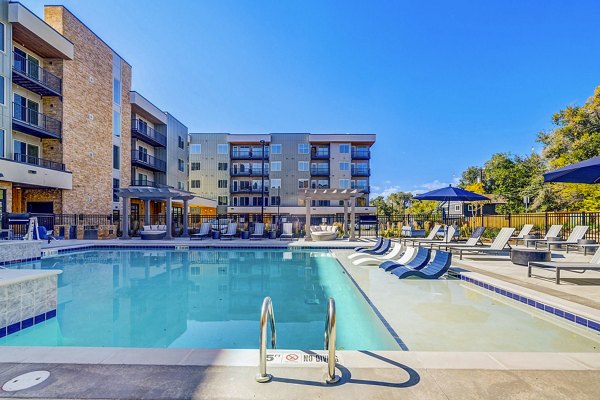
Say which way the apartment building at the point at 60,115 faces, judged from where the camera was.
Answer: facing the viewer and to the right of the viewer

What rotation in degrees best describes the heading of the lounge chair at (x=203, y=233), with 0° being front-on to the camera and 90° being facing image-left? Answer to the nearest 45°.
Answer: approximately 45°

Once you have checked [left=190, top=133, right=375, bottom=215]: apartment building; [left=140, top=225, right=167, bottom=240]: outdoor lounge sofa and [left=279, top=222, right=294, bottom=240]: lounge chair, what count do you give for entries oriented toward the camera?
3

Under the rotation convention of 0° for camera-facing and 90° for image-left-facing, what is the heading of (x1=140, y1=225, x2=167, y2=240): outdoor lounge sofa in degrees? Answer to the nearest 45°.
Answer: approximately 0°

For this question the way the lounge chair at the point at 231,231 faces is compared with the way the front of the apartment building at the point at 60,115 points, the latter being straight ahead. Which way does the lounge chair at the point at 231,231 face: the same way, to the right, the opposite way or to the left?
to the right

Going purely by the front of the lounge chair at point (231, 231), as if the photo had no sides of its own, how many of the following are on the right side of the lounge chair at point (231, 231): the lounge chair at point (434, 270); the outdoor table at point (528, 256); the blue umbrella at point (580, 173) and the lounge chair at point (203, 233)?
1

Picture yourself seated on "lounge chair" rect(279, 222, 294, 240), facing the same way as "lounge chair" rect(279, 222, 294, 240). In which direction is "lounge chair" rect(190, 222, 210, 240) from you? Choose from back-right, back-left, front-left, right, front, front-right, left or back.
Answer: right

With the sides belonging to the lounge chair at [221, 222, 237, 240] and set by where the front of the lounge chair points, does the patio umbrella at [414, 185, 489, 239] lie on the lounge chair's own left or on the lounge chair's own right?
on the lounge chair's own left

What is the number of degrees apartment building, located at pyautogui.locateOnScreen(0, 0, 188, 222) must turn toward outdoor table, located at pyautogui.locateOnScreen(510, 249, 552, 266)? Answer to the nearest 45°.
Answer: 0° — it already faces it
